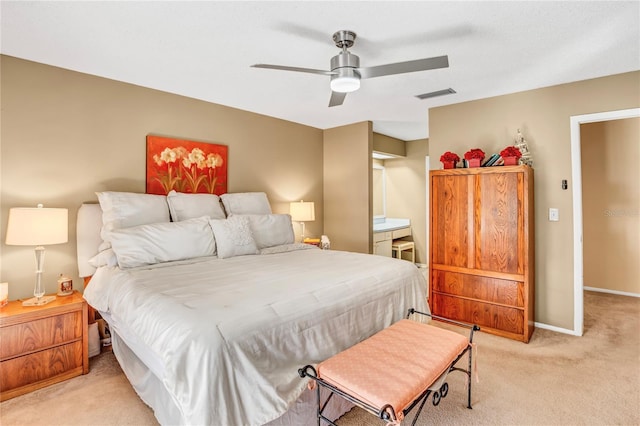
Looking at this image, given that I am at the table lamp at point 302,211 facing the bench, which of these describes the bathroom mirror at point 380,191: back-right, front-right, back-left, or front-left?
back-left

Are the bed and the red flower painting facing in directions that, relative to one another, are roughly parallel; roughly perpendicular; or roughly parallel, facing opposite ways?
roughly parallel

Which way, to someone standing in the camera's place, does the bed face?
facing the viewer and to the right of the viewer

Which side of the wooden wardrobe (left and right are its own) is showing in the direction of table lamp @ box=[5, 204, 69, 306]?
front

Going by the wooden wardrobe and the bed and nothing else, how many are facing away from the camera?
0

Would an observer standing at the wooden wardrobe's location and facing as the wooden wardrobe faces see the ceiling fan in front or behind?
in front

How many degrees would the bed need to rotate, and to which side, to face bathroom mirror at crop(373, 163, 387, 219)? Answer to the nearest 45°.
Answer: approximately 90° to its left

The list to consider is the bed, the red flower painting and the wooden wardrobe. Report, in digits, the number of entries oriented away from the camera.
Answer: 0

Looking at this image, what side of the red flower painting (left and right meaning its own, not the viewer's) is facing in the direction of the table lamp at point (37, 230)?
right

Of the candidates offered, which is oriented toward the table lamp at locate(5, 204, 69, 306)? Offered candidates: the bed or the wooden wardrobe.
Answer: the wooden wardrobe

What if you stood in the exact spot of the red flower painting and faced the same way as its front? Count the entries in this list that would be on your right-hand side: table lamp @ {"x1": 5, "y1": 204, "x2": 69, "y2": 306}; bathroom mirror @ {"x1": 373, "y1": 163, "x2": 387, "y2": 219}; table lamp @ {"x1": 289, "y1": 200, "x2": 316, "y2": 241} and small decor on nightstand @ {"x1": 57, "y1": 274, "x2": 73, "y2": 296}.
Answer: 2

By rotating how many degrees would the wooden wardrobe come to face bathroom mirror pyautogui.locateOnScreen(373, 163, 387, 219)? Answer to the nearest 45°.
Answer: approximately 90° to its right
